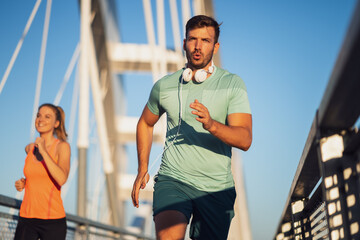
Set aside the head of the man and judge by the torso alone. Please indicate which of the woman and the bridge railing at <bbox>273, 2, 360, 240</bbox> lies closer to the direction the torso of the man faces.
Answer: the bridge railing

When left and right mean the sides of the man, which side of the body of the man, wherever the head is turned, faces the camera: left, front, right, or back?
front

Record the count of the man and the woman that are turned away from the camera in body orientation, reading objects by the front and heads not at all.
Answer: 0

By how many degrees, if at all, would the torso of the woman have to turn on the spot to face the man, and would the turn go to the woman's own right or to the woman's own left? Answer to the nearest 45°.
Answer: approximately 90° to the woman's own left

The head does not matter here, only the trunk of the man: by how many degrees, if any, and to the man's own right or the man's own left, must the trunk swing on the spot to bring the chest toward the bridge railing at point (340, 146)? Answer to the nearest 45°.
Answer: approximately 45° to the man's own left

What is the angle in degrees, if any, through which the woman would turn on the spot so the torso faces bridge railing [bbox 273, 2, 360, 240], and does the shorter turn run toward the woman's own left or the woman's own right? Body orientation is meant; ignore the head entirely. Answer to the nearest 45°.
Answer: approximately 90° to the woman's own left
